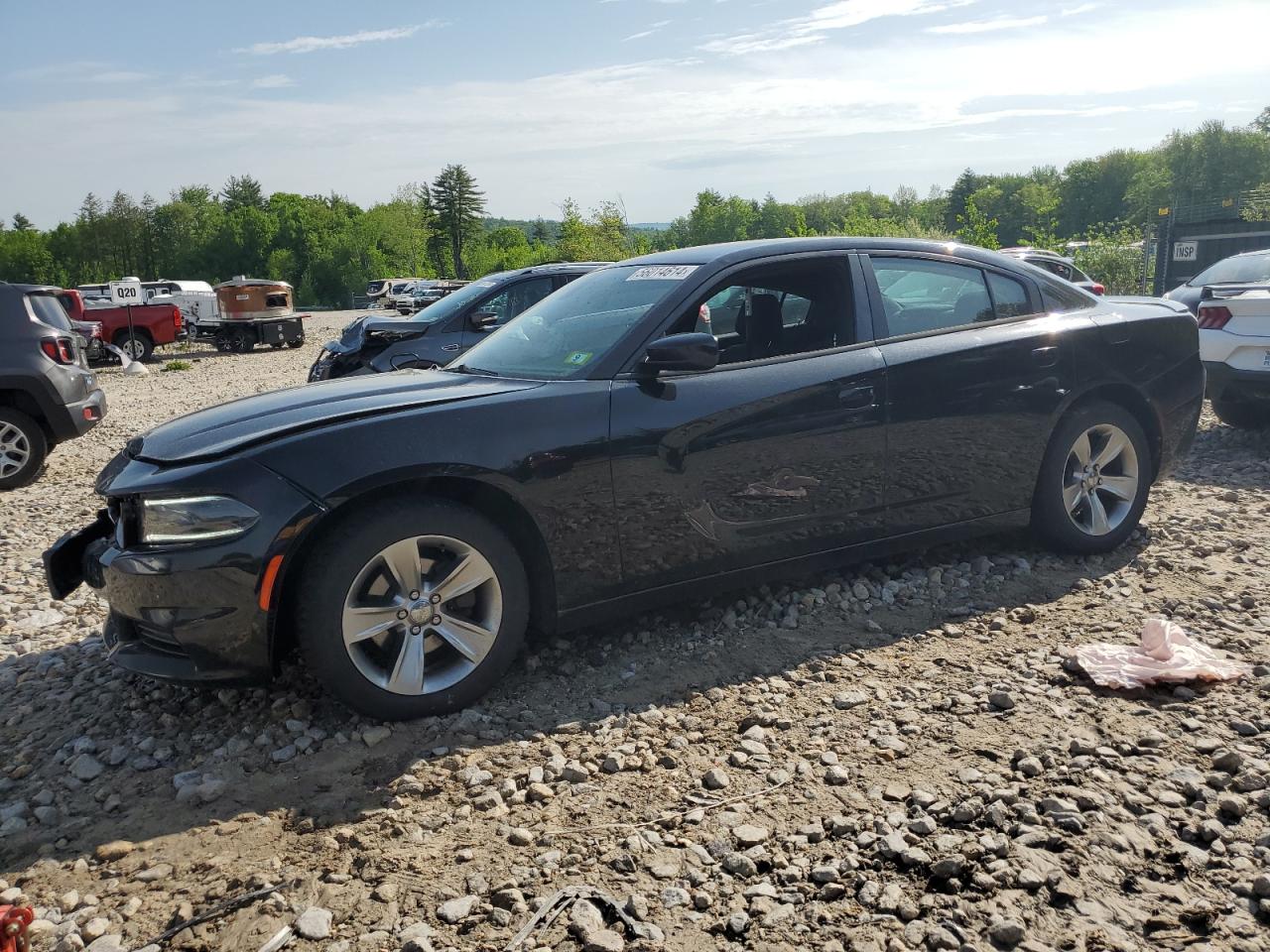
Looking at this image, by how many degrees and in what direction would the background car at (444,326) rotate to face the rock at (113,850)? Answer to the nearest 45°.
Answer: approximately 45° to its left

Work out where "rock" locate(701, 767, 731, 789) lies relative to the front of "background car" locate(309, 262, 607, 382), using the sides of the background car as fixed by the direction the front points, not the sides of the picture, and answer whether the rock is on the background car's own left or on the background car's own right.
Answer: on the background car's own left

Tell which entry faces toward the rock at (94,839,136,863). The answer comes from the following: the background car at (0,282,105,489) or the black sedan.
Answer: the black sedan

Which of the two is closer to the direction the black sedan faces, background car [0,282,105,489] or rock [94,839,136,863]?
the rock

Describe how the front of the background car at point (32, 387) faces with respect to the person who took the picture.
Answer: facing away from the viewer and to the left of the viewer

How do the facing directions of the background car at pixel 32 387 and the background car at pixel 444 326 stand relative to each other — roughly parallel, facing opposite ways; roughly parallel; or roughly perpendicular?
roughly perpendicular

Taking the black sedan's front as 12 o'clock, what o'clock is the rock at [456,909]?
The rock is roughly at 11 o'clock from the black sedan.
